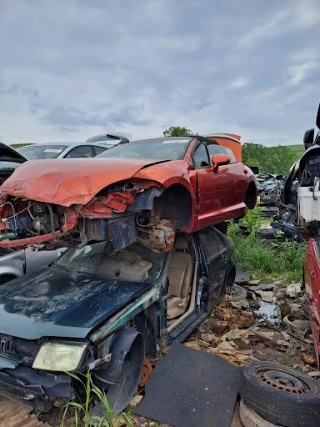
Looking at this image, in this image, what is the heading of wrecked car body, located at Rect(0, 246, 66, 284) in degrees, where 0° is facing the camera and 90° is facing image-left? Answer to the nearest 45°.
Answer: approximately 45°

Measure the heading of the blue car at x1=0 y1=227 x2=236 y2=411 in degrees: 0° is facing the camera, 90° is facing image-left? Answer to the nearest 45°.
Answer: approximately 45°

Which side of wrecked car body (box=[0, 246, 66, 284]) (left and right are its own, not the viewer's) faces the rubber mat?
left

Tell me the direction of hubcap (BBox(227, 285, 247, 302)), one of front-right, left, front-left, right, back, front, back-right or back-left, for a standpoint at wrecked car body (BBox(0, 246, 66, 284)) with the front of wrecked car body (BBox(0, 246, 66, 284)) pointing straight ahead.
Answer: back-left

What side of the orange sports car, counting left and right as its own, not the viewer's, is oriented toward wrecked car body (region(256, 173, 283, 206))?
back

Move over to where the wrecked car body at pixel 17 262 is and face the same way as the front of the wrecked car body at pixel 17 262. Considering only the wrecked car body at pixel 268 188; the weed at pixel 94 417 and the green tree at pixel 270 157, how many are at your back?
2

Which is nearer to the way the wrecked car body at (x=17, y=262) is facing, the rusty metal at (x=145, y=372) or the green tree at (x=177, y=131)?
the rusty metal

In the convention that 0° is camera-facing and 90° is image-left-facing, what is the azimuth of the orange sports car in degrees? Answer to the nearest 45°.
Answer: approximately 45°
